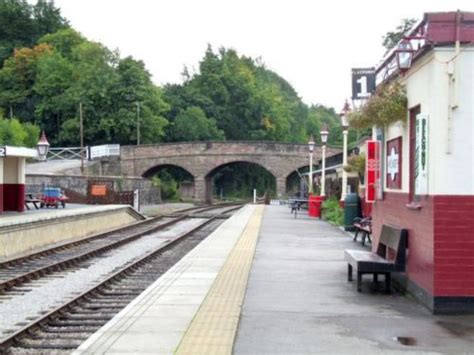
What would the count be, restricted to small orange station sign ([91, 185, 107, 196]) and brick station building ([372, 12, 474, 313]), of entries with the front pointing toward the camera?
1

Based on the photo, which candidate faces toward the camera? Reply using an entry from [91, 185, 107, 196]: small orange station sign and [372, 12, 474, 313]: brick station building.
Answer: the small orange station sign

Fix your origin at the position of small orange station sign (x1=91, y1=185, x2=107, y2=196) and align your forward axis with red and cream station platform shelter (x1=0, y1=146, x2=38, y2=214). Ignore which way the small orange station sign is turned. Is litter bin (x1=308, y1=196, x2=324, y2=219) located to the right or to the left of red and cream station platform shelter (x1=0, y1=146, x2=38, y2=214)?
left

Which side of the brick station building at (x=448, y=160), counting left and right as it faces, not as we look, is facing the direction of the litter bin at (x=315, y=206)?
right

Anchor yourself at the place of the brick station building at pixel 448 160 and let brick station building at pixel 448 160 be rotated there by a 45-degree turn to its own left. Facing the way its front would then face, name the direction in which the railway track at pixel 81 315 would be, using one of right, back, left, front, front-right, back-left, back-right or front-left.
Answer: front-right

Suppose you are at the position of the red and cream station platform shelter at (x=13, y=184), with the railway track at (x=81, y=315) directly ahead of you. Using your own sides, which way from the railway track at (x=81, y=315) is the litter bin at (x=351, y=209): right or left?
left

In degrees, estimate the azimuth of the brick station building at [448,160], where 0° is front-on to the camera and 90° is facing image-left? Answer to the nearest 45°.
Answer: approximately 90°

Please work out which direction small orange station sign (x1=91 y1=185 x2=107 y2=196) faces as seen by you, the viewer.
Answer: facing the viewer

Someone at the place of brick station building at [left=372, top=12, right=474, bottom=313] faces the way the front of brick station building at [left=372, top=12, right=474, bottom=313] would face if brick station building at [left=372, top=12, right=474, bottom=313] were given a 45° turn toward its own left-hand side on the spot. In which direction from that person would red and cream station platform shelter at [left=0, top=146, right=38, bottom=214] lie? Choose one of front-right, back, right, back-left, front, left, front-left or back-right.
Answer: right

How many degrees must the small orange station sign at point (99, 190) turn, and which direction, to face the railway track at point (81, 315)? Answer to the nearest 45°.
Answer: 0° — it already faces it

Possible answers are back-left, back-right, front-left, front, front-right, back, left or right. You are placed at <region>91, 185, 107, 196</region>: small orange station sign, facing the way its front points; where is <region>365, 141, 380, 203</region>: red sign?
front

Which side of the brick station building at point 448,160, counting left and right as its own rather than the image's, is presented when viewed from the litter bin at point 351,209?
right
